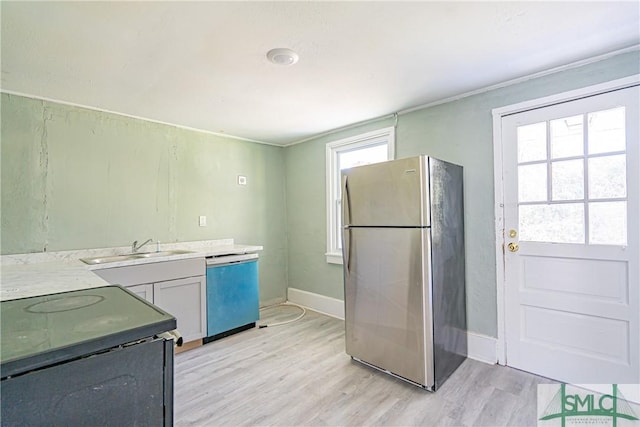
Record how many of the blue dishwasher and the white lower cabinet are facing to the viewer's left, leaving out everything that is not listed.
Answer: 0

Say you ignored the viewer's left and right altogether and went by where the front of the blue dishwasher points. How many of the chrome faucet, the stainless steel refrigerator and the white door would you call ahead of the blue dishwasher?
2

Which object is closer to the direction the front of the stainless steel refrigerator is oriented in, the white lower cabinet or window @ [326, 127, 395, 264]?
the white lower cabinet

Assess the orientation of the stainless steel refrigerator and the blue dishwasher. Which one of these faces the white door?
the blue dishwasher

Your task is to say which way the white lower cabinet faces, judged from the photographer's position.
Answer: facing the viewer and to the right of the viewer

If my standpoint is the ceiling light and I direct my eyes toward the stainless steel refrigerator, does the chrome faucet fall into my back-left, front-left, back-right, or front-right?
back-left

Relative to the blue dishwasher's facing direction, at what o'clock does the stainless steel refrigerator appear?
The stainless steel refrigerator is roughly at 12 o'clock from the blue dishwasher.

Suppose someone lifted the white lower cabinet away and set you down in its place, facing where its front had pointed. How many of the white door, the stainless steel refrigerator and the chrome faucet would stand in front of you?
2

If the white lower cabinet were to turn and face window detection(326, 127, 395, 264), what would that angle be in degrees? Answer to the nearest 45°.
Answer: approximately 45° to its left

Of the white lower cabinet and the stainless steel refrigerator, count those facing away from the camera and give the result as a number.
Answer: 0

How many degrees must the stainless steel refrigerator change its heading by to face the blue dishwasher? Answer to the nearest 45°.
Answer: approximately 45° to its right

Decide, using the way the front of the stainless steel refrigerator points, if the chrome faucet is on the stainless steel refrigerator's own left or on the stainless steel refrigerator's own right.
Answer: on the stainless steel refrigerator's own right

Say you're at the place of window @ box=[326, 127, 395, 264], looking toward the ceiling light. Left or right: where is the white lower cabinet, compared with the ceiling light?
right

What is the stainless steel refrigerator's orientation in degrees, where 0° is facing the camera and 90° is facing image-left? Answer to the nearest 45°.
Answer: approximately 45°

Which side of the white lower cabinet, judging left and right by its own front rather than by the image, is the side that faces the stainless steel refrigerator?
front
